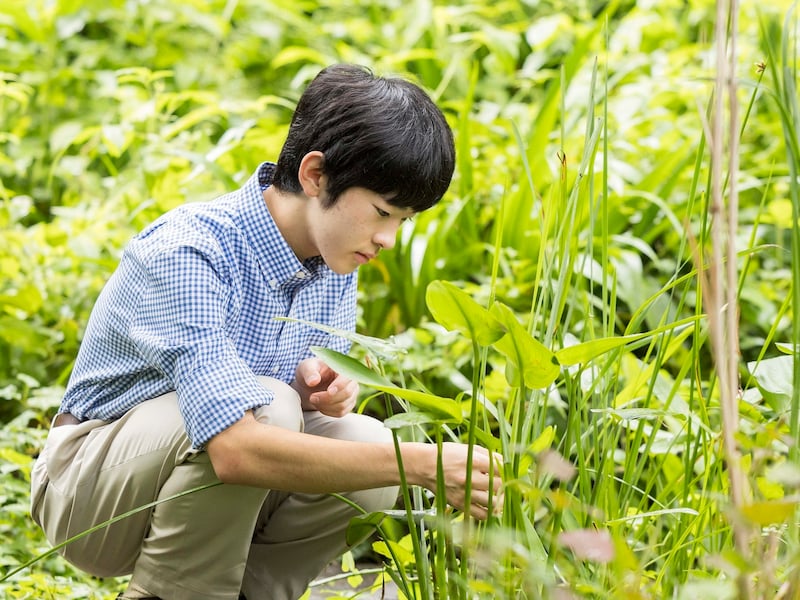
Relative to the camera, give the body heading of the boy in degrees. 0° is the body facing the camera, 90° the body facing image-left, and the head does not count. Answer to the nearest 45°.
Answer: approximately 315°

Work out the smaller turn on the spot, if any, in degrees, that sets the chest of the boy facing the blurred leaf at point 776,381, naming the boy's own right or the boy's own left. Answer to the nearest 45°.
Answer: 0° — they already face it

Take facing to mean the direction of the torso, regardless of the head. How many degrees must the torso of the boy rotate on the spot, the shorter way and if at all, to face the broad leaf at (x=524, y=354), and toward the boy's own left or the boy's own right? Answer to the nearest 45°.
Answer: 0° — they already face it

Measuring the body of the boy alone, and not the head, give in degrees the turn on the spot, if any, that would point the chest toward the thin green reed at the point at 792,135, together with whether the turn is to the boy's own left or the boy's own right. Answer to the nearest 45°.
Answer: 0° — they already face it
